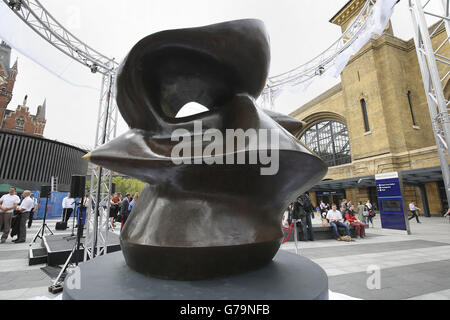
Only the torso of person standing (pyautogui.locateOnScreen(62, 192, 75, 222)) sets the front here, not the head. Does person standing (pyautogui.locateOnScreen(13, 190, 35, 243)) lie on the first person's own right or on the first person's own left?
on the first person's own right

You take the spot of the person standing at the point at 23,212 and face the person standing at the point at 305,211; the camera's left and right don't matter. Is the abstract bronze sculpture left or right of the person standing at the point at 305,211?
right
